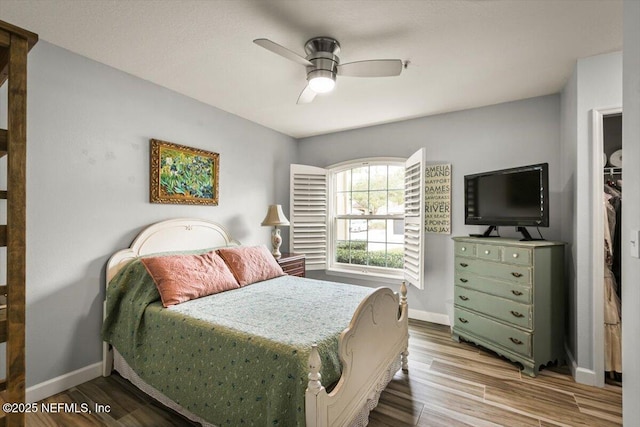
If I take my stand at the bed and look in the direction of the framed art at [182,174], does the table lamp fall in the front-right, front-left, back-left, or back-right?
front-right

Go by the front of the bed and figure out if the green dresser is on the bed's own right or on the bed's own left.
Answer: on the bed's own left

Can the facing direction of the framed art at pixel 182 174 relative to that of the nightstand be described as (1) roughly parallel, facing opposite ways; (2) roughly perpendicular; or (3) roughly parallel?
roughly parallel

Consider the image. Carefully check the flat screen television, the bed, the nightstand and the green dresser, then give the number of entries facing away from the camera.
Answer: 0

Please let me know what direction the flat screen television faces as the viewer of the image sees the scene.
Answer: facing the viewer and to the left of the viewer

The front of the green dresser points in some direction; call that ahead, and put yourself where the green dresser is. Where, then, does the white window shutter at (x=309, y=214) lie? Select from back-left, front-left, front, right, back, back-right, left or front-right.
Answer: front-right

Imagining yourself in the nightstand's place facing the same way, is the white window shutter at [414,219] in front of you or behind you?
in front

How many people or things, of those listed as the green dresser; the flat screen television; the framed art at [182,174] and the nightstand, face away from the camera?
0

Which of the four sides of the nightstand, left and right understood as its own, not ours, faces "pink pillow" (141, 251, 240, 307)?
right

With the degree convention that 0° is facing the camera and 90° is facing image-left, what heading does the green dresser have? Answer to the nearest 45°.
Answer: approximately 45°

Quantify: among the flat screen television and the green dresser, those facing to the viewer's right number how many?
0

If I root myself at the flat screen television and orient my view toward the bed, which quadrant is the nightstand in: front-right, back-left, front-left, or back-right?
front-right

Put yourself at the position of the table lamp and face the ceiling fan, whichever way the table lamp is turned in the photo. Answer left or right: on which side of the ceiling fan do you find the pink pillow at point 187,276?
right

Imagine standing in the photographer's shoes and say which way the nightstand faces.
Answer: facing the viewer and to the right of the viewer

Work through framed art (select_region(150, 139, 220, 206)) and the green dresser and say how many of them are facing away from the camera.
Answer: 0
